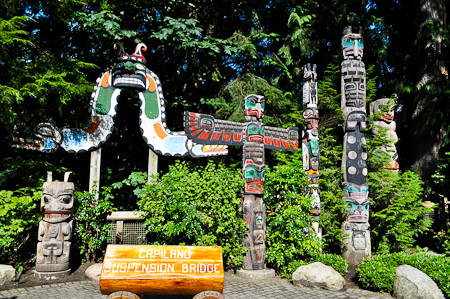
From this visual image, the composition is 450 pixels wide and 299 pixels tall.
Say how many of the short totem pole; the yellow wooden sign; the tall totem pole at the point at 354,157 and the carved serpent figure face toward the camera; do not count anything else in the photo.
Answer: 4

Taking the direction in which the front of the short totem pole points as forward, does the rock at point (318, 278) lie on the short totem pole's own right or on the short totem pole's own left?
on the short totem pole's own left

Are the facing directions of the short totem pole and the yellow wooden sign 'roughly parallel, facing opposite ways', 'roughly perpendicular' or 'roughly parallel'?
roughly parallel

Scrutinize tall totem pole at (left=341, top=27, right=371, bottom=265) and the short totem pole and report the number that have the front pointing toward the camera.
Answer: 2

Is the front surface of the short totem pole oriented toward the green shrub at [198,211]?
no

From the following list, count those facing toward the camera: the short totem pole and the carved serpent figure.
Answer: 2

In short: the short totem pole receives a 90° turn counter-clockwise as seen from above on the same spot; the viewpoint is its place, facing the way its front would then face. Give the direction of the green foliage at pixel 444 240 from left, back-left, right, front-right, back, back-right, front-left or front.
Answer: front

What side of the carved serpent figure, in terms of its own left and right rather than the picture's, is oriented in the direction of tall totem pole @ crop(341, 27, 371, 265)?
left

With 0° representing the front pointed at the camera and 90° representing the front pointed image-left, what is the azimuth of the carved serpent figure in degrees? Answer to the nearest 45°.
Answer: approximately 0°

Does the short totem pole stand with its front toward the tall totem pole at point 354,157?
no

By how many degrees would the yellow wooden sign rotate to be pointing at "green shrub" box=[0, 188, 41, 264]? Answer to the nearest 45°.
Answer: approximately 135° to its right

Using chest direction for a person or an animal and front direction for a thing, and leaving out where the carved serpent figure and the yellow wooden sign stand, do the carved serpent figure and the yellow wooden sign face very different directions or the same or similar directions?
same or similar directions

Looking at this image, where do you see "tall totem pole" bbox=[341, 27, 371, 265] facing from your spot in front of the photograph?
facing the viewer
